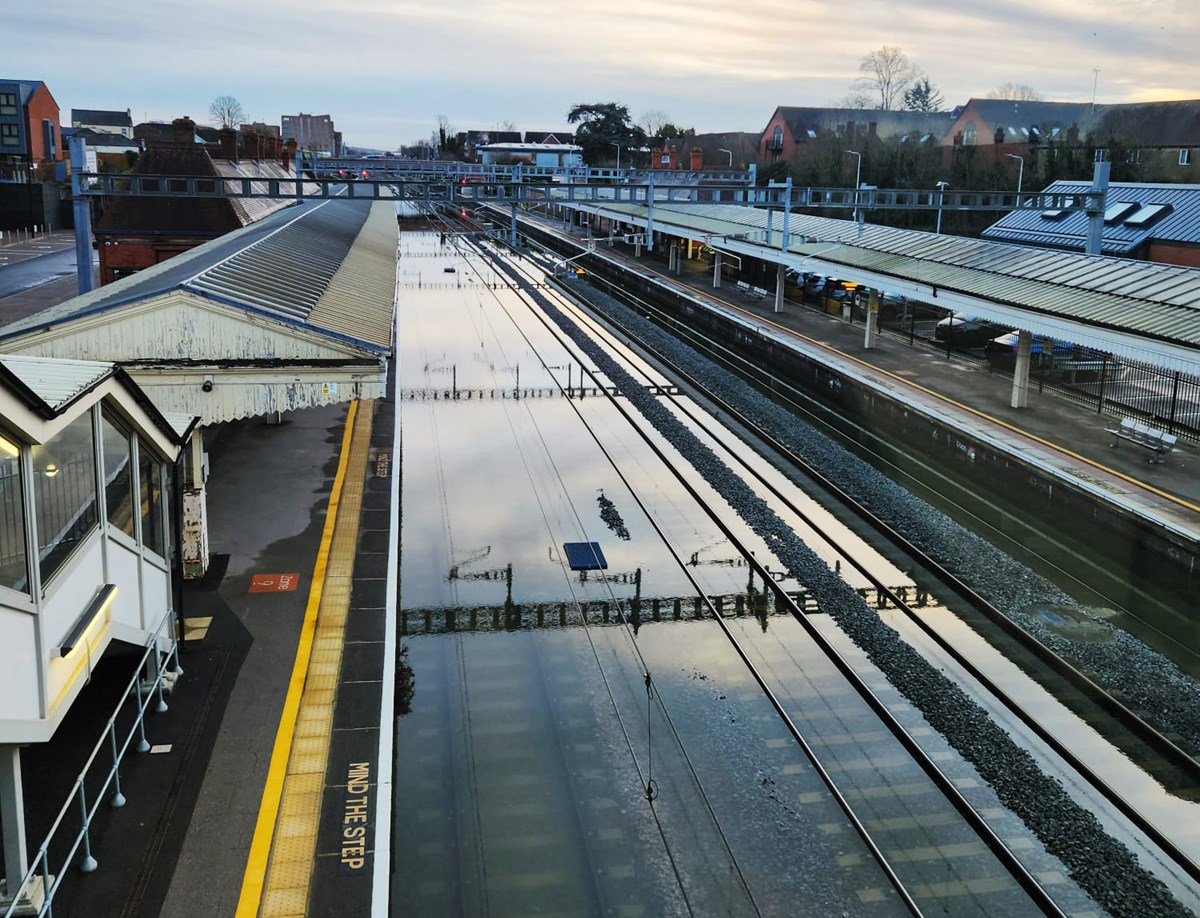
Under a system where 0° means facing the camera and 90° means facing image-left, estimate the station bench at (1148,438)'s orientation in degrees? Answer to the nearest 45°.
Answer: approximately 45°

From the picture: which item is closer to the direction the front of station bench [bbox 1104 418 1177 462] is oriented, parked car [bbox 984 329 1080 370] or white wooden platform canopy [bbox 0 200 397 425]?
the white wooden platform canopy

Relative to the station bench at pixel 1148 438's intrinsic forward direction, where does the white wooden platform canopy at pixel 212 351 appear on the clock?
The white wooden platform canopy is roughly at 12 o'clock from the station bench.

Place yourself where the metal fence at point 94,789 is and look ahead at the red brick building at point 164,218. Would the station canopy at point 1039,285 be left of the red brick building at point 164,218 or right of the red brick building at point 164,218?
right

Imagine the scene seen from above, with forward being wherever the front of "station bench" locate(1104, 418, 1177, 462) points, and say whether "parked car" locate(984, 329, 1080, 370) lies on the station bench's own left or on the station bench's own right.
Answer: on the station bench's own right

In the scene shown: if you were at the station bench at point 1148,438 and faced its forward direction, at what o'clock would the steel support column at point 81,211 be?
The steel support column is roughly at 1 o'clock from the station bench.

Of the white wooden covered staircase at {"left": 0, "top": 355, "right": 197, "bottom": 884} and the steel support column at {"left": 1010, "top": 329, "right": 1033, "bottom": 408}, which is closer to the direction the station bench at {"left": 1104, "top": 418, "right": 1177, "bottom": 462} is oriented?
the white wooden covered staircase

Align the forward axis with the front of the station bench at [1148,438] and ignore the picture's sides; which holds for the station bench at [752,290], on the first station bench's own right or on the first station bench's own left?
on the first station bench's own right

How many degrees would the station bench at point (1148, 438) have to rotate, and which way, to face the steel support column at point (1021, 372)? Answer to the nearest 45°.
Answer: approximately 90° to its right

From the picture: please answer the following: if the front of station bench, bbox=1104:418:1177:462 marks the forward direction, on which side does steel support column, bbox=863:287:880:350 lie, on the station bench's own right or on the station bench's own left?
on the station bench's own right

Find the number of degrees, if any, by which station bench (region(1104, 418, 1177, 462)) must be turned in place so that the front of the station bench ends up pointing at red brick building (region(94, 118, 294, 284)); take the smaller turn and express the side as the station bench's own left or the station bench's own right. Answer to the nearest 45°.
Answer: approximately 45° to the station bench's own right

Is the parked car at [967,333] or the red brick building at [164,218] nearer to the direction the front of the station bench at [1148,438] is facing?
the red brick building
